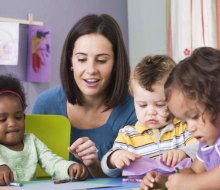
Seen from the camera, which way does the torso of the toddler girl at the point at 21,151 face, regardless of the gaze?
toward the camera

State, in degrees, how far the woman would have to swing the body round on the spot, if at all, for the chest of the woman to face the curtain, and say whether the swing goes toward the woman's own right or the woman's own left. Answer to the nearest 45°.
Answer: approximately 135° to the woman's own left

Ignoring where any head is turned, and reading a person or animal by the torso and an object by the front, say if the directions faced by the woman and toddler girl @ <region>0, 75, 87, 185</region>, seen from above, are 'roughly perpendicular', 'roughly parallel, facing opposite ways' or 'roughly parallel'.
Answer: roughly parallel

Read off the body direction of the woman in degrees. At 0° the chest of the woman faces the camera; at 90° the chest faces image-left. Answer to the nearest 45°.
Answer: approximately 0°

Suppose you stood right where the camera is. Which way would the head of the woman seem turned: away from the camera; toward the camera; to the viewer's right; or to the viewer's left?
toward the camera

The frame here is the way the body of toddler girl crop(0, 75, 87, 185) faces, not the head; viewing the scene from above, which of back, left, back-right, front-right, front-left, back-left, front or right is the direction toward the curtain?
back-left

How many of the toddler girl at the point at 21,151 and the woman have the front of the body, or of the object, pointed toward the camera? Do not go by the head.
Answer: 2

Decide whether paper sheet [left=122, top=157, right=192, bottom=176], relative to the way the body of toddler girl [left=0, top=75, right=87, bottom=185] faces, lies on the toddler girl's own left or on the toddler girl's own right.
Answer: on the toddler girl's own left
